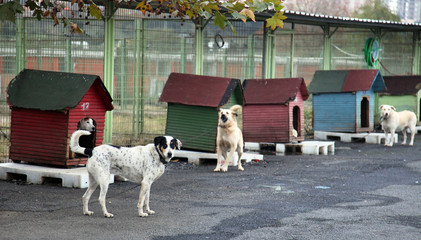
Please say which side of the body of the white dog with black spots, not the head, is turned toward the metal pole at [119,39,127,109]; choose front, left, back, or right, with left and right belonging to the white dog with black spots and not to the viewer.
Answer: left

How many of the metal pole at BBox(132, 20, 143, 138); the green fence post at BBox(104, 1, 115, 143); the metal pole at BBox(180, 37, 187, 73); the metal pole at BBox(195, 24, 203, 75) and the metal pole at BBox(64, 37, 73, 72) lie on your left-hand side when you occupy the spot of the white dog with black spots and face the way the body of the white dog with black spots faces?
5

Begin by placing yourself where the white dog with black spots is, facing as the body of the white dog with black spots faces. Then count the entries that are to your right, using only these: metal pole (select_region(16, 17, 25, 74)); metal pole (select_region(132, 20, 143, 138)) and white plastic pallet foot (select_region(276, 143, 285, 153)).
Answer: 0

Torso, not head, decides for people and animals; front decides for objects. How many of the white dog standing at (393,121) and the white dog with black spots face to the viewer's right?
1

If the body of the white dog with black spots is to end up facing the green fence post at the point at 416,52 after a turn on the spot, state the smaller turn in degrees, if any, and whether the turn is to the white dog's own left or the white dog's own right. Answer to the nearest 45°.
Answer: approximately 45° to the white dog's own left

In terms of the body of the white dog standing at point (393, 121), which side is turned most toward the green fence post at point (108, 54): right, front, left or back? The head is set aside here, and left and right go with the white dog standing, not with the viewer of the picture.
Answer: front

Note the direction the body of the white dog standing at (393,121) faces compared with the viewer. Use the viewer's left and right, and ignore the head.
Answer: facing the viewer and to the left of the viewer

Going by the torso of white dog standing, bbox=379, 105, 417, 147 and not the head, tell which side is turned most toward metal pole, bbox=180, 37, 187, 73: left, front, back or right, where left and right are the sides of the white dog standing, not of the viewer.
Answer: front

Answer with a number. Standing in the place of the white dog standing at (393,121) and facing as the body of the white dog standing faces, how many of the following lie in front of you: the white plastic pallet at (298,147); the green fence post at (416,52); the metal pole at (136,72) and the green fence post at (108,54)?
3

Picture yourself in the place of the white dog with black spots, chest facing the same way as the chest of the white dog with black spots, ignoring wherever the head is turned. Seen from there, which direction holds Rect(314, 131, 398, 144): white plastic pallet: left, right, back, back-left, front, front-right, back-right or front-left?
front-left

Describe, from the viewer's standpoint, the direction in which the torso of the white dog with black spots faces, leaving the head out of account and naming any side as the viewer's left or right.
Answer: facing to the right of the viewer

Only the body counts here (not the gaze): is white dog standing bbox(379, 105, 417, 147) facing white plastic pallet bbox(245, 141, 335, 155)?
yes

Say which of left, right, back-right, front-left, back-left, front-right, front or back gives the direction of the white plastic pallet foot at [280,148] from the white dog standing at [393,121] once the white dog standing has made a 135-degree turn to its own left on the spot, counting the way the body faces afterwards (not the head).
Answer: back-right

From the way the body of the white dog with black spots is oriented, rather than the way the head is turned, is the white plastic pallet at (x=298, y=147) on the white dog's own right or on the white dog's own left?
on the white dog's own left

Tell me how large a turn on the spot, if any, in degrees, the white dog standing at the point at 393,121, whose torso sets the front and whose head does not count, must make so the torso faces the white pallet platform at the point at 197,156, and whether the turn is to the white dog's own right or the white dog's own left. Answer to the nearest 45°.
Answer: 0° — it already faces it

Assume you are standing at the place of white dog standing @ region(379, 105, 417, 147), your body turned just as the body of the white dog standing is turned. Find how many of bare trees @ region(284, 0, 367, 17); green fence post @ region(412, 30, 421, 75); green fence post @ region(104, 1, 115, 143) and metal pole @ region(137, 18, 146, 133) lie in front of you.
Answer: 2

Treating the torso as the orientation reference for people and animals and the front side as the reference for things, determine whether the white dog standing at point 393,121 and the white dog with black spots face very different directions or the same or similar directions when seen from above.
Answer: very different directions

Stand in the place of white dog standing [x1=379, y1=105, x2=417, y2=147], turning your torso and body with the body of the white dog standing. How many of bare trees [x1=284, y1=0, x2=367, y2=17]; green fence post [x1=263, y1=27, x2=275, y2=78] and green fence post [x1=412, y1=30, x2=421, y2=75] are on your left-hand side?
0

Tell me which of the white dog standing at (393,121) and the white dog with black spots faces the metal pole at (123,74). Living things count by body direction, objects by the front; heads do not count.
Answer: the white dog standing

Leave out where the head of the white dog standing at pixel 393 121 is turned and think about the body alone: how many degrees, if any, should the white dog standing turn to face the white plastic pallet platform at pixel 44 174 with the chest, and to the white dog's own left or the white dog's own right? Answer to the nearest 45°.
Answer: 0° — it already faces it
